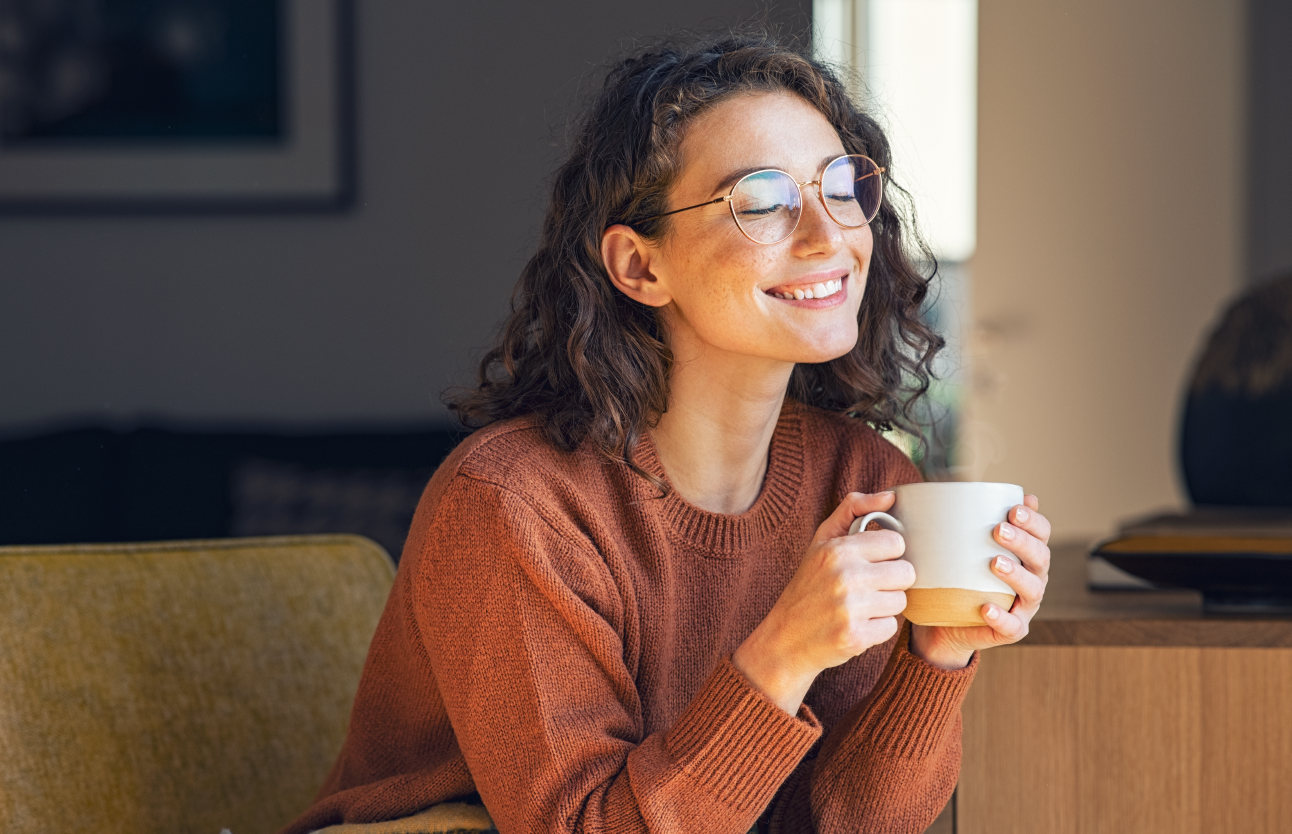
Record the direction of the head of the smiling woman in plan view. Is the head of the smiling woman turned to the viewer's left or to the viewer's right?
to the viewer's right

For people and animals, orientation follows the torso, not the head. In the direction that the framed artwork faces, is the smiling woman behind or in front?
in front

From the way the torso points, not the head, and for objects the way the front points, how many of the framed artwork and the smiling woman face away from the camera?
0

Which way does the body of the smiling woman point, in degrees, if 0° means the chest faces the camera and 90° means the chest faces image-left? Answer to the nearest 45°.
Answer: approximately 315°

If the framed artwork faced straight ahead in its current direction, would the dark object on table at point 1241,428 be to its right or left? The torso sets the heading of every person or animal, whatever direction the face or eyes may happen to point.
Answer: on its left

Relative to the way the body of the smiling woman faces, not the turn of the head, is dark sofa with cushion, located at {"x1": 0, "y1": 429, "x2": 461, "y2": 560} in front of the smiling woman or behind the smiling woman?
behind

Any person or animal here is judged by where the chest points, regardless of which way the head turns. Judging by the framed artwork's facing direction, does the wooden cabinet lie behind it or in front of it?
in front

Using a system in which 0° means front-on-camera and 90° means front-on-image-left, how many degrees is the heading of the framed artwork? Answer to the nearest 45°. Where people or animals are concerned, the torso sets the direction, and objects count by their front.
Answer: approximately 0°
